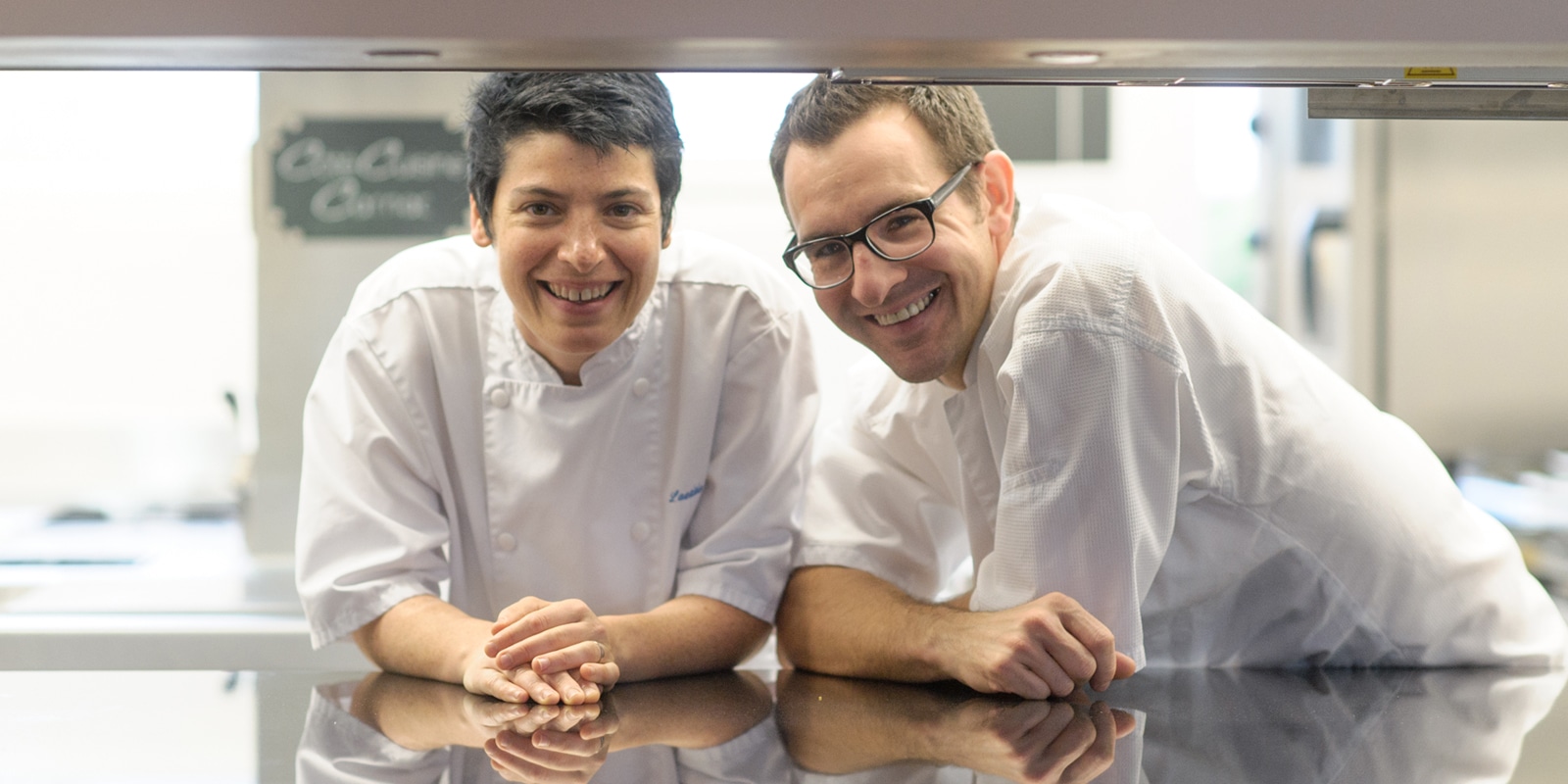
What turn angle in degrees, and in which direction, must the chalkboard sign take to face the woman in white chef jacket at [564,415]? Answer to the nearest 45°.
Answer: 0° — it already faces them

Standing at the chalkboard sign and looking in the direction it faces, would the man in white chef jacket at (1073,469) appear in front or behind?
in front

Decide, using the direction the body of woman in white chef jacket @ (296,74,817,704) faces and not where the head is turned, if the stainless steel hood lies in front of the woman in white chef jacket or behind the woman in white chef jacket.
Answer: in front

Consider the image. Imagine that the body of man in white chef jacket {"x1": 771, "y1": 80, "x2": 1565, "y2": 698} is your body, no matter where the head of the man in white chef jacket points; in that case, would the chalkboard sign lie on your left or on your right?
on your right

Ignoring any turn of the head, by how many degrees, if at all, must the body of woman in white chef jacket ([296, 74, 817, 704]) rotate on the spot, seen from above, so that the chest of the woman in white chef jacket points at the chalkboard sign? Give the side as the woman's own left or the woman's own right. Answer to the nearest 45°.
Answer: approximately 180°

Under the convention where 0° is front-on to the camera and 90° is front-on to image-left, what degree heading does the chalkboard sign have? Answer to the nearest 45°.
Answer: approximately 0°
